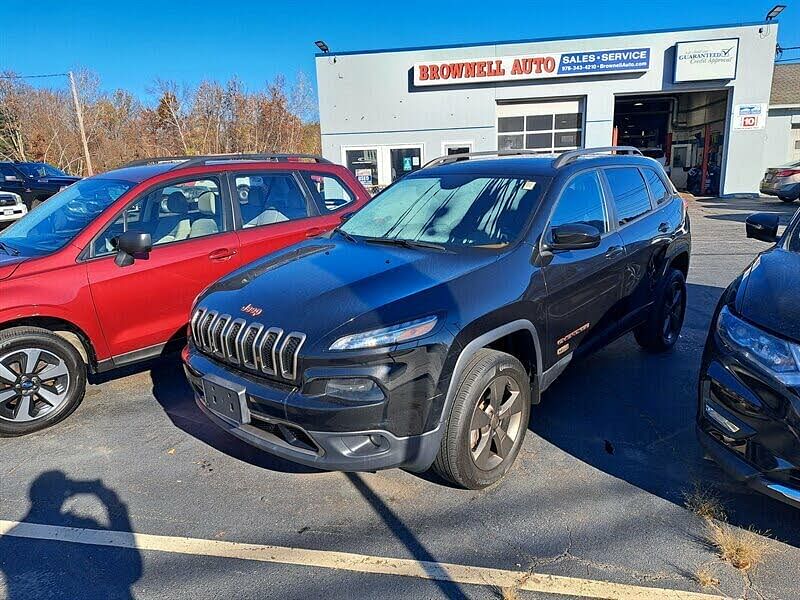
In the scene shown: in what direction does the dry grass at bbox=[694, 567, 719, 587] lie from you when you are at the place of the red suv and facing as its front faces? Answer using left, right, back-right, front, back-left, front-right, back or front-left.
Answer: left

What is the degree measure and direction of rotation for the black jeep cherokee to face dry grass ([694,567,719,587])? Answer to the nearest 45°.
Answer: approximately 90° to its left

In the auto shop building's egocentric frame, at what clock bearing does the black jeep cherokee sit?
The black jeep cherokee is roughly at 12 o'clock from the auto shop building.

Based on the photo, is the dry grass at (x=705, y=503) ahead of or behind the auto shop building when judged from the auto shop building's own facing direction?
ahead

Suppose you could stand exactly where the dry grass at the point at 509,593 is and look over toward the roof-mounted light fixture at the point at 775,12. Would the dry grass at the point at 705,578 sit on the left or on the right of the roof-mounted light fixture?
right

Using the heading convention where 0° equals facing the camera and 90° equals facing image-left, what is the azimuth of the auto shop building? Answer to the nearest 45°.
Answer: approximately 0°

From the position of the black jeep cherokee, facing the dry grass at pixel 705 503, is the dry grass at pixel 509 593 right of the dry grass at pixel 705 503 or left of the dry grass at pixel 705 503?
right

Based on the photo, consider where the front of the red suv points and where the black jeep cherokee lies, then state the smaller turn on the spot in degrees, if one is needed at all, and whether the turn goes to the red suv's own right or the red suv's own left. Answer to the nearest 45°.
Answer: approximately 90° to the red suv's own left

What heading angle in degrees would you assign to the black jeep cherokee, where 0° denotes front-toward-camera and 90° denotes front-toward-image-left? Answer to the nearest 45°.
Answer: approximately 45°

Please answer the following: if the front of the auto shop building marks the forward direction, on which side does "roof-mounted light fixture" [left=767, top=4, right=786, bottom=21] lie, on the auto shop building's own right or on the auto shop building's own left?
on the auto shop building's own left

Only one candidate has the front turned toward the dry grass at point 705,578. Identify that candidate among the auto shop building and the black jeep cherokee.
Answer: the auto shop building
